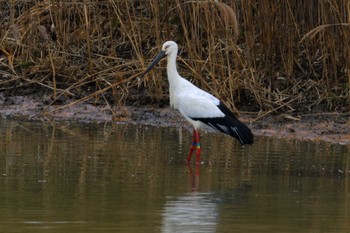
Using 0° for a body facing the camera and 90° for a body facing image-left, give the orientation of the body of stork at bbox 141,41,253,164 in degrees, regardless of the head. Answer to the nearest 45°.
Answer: approximately 90°
